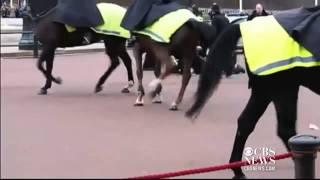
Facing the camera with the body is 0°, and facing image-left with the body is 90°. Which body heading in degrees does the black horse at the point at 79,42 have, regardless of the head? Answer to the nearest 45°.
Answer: approximately 90°

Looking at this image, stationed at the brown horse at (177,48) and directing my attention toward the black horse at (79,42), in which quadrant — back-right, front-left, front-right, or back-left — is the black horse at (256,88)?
back-left

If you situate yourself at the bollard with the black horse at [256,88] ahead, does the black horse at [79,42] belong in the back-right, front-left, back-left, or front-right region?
front-left

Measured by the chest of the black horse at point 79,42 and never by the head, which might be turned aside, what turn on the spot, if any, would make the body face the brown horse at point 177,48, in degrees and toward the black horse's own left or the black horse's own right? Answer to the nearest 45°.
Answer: approximately 135° to the black horse's own left

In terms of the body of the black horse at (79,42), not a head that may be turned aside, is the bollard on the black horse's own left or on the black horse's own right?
on the black horse's own left
